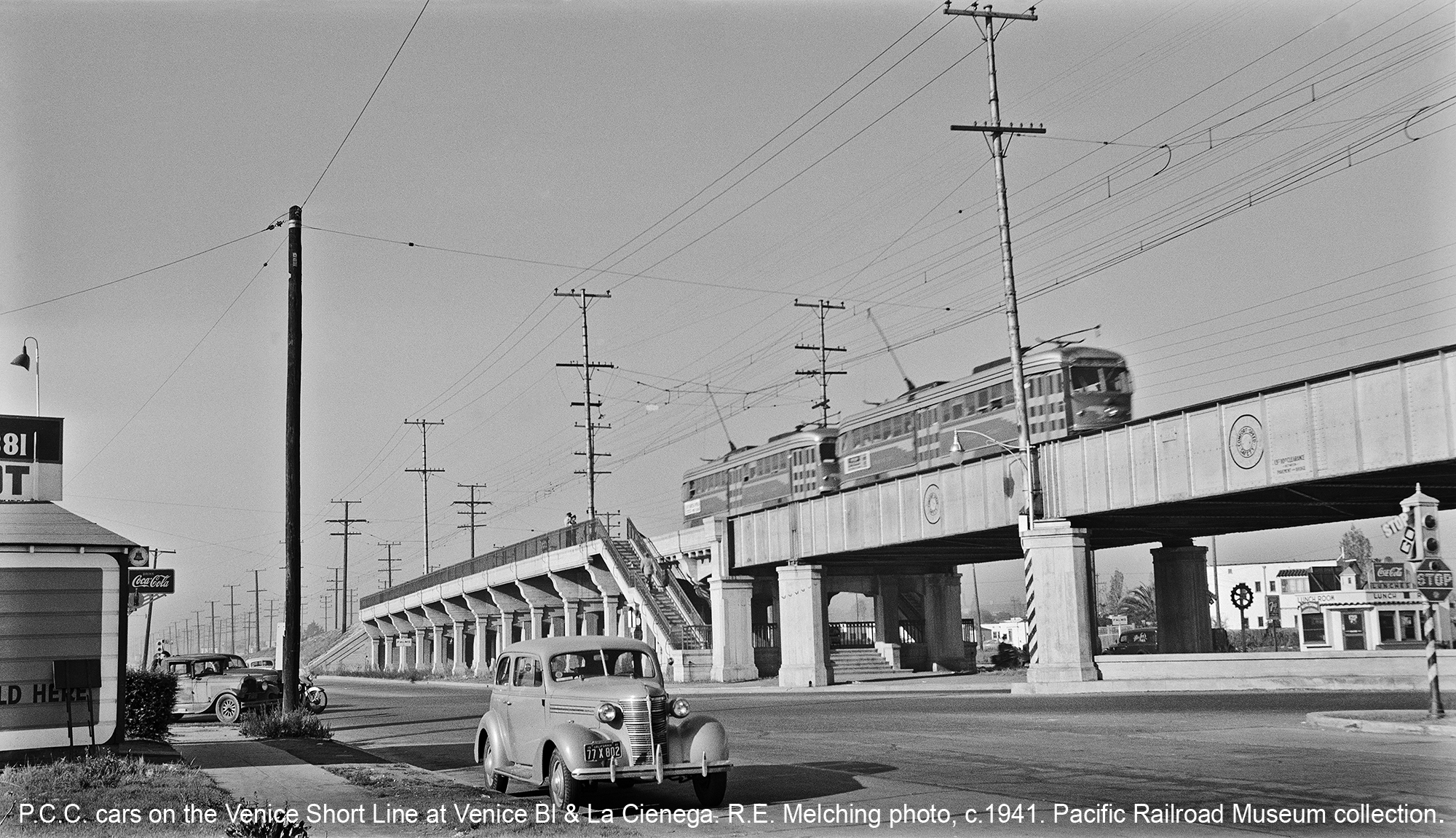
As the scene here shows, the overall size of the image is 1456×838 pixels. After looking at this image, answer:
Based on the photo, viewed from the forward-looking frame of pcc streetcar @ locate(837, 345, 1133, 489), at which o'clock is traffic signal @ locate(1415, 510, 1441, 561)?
The traffic signal is roughly at 1 o'clock from the pcc streetcar.

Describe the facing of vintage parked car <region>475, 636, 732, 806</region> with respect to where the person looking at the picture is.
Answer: facing the viewer and to the right of the viewer

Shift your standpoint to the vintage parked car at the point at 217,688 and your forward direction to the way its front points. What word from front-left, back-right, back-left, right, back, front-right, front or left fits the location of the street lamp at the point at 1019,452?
front-left

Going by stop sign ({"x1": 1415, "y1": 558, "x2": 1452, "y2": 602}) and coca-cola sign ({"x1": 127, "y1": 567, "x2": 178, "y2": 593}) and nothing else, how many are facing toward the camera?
2

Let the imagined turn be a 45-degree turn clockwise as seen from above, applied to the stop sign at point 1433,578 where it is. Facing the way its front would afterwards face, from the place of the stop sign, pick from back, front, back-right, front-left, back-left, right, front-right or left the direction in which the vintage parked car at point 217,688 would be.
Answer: front-right

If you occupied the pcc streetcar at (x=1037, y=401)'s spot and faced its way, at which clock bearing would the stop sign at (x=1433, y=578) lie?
The stop sign is roughly at 1 o'clock from the pcc streetcar.

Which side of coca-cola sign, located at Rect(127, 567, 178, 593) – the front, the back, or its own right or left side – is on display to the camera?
front

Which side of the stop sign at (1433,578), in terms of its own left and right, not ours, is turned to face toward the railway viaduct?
back

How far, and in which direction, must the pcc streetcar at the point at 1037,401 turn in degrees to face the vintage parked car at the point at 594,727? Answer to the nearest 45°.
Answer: approximately 45° to its right

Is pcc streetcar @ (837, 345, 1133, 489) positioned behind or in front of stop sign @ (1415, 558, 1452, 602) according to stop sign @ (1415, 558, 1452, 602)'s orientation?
behind

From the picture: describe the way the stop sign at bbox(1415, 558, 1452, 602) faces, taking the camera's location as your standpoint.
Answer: facing the viewer
